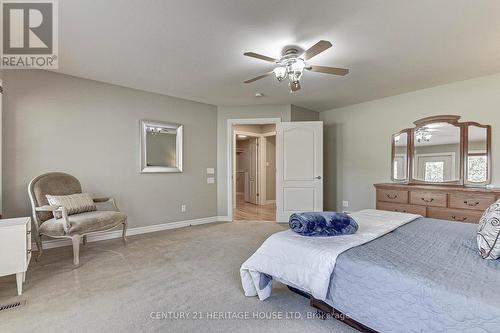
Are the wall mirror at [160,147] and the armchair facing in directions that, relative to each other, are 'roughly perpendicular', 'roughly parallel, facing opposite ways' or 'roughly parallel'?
roughly parallel

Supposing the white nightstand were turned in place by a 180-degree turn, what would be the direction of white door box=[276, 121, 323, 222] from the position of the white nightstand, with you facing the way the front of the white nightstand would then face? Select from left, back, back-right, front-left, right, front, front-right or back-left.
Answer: back

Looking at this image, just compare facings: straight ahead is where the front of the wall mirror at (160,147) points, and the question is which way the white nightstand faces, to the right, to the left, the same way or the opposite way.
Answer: to the left

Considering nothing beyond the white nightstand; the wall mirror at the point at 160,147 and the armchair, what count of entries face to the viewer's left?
0

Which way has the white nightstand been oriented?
to the viewer's right

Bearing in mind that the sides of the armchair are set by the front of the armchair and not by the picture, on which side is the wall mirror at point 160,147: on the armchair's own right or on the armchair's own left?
on the armchair's own left

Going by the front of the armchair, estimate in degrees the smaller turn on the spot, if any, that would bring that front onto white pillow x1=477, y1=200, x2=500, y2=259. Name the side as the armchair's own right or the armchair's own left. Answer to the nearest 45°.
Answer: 0° — it already faces it

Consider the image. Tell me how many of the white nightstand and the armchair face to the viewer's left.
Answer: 0

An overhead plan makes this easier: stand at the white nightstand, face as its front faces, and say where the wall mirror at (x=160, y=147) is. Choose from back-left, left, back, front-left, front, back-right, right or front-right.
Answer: front-left

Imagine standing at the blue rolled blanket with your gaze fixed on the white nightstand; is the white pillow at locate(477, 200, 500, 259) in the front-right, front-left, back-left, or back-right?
back-left

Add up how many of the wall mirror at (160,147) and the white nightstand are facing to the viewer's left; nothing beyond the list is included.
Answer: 0

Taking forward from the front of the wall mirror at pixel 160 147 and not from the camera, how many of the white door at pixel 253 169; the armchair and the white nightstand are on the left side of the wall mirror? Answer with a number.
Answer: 1

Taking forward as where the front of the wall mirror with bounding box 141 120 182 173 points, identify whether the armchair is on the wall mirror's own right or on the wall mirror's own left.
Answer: on the wall mirror's own right

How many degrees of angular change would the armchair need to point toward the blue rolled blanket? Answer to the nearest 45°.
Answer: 0° — it already faces it

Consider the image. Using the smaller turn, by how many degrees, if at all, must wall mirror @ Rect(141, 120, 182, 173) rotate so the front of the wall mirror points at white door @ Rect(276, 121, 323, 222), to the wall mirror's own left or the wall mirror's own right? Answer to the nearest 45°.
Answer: approximately 45° to the wall mirror's own left

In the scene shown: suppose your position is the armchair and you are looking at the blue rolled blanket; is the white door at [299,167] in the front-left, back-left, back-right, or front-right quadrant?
front-left

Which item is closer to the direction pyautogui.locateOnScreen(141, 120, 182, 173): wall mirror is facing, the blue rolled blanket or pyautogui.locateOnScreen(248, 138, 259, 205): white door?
the blue rolled blanket

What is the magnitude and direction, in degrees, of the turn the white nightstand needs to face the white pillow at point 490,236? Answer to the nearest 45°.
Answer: approximately 45° to its right
